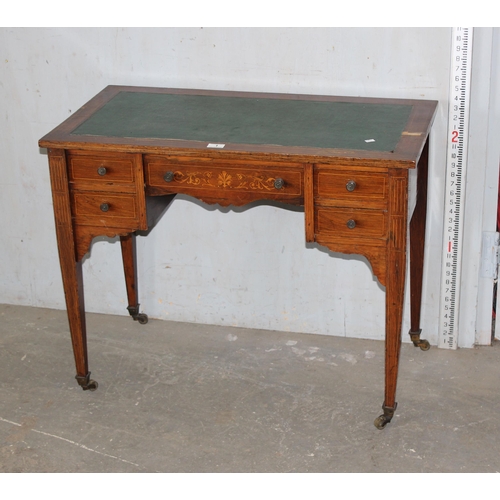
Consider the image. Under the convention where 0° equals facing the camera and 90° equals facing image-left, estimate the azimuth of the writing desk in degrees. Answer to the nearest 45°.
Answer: approximately 0°

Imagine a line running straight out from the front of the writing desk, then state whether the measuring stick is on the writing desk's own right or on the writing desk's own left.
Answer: on the writing desk's own left
